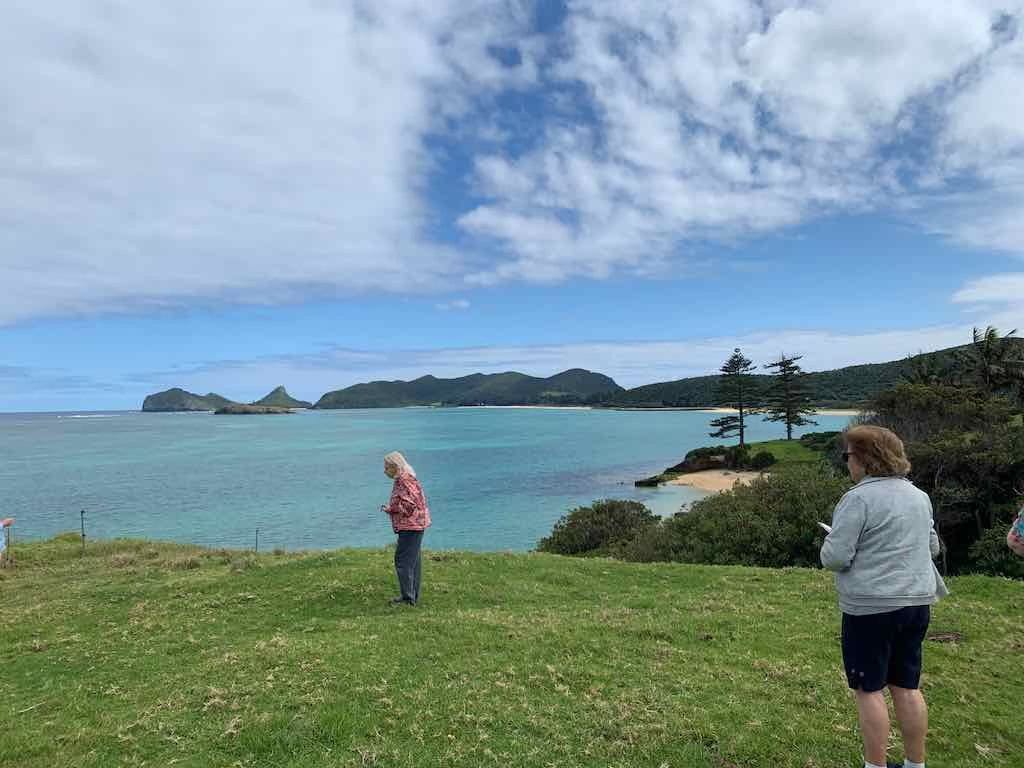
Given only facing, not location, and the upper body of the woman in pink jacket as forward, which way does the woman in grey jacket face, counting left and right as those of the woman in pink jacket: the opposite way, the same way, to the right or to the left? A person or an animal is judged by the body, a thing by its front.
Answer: to the right

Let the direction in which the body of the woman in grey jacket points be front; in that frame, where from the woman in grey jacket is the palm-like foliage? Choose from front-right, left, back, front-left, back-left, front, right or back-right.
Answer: front-right

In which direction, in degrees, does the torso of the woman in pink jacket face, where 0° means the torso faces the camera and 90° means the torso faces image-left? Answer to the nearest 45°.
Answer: approximately 90°

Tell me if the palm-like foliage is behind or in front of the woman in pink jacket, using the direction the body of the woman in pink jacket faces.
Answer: behind

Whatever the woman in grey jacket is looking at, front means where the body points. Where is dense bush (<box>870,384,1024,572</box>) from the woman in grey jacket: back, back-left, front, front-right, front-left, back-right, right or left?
front-right

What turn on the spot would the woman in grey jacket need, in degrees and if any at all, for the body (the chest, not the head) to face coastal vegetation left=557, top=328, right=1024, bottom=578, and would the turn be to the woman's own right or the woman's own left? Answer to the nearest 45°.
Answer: approximately 45° to the woman's own right

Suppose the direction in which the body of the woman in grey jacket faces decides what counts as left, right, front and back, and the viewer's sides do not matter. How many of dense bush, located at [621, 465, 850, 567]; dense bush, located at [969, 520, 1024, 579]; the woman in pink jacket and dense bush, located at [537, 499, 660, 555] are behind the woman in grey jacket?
0

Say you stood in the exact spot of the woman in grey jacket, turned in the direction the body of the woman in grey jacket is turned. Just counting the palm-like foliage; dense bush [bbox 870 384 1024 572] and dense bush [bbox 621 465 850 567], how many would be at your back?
0

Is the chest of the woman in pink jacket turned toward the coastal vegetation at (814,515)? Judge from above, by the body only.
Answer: no

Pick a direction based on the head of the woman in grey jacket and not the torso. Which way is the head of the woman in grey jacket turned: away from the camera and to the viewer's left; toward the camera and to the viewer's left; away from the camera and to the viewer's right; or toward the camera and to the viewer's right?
away from the camera and to the viewer's left

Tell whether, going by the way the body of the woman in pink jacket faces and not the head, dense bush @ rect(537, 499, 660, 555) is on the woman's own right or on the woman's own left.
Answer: on the woman's own right

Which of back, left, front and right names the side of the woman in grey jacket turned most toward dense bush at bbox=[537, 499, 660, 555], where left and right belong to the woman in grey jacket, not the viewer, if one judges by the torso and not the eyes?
front

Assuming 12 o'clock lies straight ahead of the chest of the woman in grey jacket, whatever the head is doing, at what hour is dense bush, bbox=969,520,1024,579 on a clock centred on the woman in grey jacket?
The dense bush is roughly at 2 o'clock from the woman in grey jacket.

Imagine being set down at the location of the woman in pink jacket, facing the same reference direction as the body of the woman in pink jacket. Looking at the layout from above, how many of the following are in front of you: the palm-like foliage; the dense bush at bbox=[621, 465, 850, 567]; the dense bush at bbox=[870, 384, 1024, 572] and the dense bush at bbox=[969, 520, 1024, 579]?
0

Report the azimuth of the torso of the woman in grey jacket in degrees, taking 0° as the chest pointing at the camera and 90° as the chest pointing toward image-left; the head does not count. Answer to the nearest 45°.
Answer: approximately 135°

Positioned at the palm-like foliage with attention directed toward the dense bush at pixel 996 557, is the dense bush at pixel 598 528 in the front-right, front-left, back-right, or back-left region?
front-right

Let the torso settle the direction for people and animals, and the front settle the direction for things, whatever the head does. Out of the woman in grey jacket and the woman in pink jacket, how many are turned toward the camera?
0
